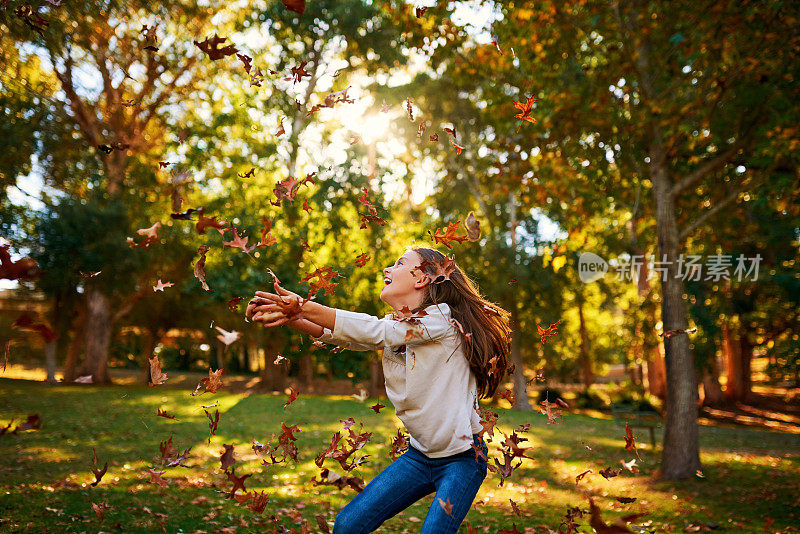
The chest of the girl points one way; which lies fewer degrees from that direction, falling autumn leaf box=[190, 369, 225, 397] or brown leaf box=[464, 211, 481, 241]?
the falling autumn leaf

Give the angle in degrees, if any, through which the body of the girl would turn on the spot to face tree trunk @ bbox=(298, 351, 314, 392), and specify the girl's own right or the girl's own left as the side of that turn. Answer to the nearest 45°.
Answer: approximately 90° to the girl's own right

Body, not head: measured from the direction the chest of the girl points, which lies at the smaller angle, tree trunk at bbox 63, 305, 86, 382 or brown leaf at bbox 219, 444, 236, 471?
the brown leaf

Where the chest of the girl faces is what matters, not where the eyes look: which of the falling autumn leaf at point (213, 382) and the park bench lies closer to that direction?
the falling autumn leaf

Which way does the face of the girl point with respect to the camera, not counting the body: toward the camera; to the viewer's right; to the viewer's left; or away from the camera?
to the viewer's left

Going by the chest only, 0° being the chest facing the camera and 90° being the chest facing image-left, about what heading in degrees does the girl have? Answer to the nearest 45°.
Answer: approximately 90°

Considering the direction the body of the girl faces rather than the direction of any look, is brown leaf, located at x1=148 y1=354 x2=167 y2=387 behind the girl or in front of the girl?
in front
